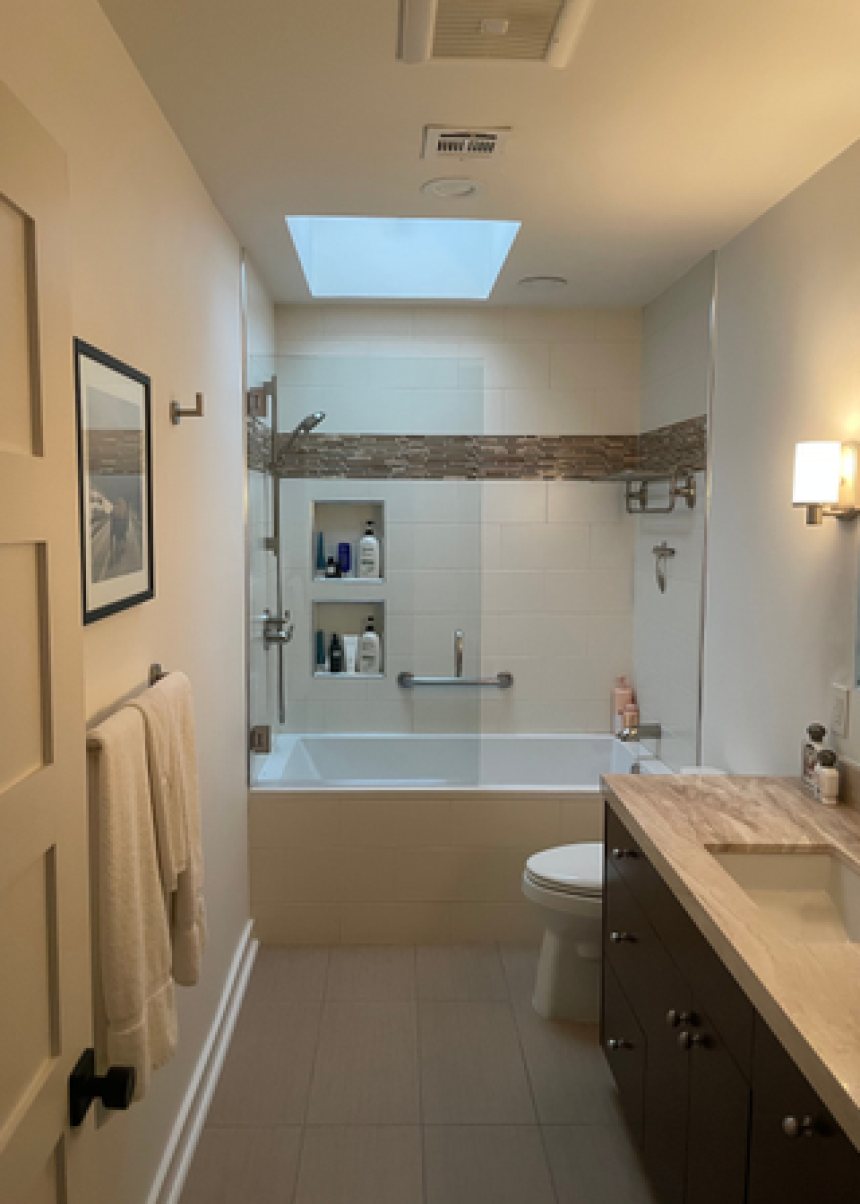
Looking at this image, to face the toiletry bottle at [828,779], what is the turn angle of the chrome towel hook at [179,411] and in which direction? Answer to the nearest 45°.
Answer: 0° — it already faces it

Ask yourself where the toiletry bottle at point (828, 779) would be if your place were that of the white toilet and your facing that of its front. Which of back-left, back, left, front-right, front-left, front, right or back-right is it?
back-left

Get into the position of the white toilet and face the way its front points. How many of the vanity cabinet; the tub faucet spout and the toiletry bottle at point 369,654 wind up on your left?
1

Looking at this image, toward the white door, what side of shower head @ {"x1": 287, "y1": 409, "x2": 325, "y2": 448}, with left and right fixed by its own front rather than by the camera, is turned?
right

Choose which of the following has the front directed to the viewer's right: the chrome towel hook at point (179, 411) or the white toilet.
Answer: the chrome towel hook

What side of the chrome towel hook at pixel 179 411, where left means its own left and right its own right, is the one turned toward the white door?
right

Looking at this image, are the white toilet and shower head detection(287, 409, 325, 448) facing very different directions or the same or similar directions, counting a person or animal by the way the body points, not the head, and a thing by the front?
very different directions

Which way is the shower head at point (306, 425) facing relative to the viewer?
to the viewer's right

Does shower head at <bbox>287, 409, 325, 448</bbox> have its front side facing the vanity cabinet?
no

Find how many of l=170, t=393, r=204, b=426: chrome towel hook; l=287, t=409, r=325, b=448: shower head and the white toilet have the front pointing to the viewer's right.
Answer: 2

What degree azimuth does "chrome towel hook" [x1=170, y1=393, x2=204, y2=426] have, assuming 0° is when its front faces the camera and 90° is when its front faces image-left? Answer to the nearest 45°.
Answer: approximately 270°

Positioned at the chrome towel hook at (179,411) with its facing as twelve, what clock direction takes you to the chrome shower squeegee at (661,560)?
the chrome shower squeegee at (661,560) is roughly at 11 o'clock from the chrome towel hook at (179,411).

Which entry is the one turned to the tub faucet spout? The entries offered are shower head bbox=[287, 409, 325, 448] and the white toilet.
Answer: the shower head

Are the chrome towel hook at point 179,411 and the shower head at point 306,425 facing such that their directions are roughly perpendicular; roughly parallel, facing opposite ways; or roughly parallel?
roughly parallel

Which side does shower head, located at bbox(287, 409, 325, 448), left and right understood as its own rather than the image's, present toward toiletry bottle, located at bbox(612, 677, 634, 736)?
front
